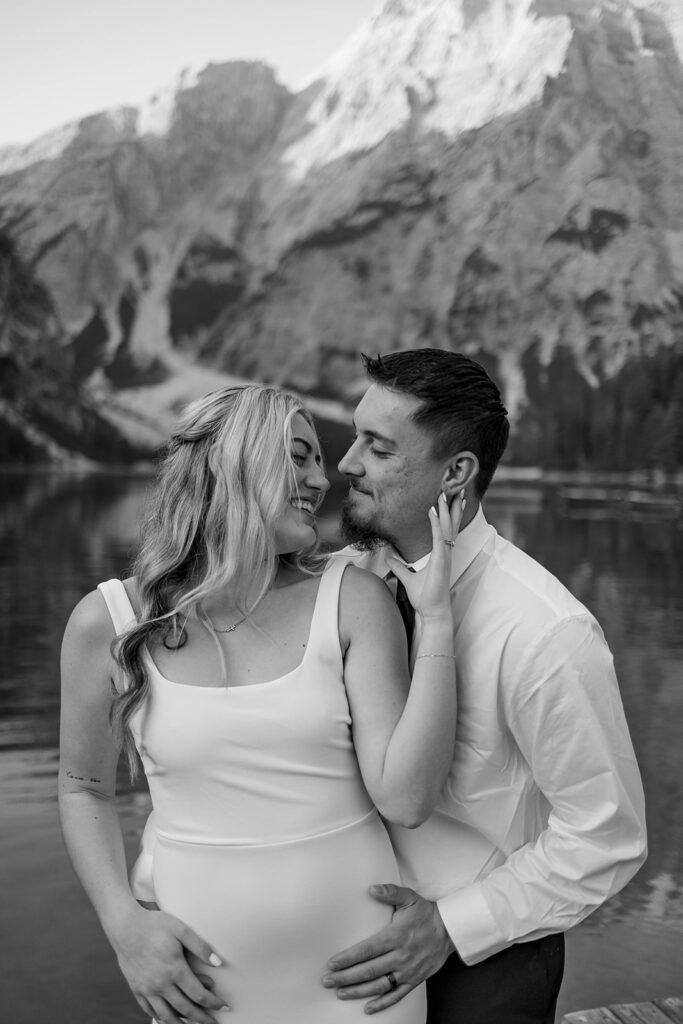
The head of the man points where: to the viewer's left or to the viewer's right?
to the viewer's left

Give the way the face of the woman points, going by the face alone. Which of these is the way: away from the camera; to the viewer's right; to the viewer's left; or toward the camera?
to the viewer's right

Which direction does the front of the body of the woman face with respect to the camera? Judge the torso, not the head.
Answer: toward the camera
